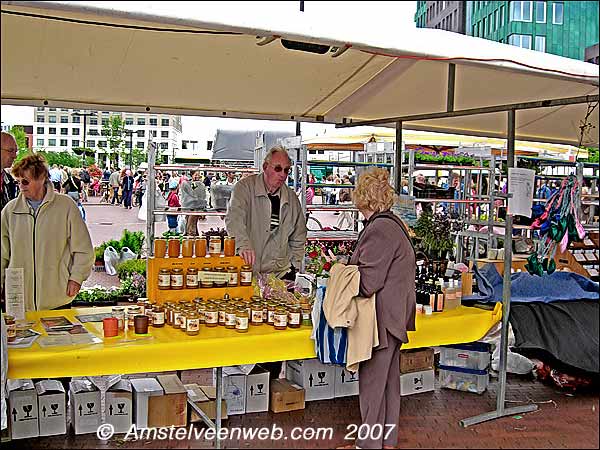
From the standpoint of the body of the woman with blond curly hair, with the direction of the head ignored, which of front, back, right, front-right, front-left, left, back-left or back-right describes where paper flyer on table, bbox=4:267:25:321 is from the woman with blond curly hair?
front-left

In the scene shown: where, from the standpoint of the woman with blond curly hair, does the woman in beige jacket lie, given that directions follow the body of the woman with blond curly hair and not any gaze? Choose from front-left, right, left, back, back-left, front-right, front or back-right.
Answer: front-left

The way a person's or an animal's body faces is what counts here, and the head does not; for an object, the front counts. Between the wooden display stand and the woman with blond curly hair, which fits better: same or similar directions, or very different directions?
very different directions

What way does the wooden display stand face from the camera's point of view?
toward the camera

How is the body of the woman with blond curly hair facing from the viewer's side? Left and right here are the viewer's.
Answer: facing away from the viewer and to the left of the viewer

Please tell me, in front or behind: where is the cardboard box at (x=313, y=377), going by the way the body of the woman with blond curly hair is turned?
in front

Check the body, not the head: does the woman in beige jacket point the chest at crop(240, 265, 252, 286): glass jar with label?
no

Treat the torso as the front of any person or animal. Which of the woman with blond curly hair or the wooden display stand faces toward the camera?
the wooden display stand

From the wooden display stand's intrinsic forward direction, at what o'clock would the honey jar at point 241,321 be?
The honey jar is roughly at 11 o'clock from the wooden display stand.

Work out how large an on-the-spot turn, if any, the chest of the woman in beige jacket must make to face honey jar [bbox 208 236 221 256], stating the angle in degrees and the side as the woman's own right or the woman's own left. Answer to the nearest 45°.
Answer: approximately 135° to the woman's own left

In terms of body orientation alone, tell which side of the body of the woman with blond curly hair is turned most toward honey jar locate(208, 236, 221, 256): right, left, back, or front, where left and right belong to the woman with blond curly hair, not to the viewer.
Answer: front

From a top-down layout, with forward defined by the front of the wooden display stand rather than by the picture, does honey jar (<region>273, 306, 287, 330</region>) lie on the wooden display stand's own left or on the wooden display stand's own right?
on the wooden display stand's own left

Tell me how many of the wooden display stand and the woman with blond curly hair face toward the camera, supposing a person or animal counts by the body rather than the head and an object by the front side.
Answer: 1

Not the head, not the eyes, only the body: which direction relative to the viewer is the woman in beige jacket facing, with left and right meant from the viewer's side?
facing the viewer and to the left of the viewer

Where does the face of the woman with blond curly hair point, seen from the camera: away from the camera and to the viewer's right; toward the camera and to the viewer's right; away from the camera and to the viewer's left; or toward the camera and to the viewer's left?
away from the camera and to the viewer's left

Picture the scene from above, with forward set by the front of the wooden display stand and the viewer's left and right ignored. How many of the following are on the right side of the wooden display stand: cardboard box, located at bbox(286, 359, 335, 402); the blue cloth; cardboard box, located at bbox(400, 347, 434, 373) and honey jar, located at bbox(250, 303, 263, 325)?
0
